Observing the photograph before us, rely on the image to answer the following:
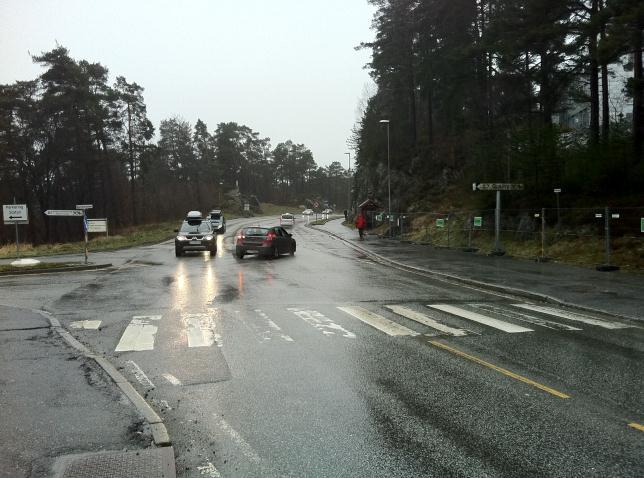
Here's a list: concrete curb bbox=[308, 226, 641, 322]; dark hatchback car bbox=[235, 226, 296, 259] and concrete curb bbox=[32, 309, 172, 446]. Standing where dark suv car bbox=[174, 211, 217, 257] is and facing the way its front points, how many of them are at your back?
0

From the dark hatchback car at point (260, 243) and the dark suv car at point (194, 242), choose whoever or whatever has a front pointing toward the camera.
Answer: the dark suv car at point (194, 242)

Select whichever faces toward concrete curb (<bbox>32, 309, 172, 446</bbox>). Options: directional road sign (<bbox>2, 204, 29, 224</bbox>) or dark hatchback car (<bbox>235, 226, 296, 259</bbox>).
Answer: the directional road sign

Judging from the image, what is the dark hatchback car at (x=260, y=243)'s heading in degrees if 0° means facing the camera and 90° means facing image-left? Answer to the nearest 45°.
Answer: approximately 225°

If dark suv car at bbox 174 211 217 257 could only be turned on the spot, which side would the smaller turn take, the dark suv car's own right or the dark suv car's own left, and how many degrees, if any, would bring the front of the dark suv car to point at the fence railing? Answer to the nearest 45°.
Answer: approximately 45° to the dark suv car's own left

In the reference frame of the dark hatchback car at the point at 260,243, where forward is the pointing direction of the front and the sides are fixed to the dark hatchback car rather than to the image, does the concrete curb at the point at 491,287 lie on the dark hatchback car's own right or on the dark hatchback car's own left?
on the dark hatchback car's own right

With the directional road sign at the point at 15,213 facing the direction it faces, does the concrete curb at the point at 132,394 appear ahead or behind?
ahead

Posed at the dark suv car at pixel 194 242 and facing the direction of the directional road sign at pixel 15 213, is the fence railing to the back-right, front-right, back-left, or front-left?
back-left

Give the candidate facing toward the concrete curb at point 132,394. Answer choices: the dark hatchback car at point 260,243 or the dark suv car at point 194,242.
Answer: the dark suv car at point 194,242

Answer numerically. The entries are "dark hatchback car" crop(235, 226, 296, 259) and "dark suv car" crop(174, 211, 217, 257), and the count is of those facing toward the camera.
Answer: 1

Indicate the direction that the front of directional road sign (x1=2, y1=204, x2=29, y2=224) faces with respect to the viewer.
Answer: facing the viewer

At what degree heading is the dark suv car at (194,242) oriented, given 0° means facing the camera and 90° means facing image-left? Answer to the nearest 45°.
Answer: approximately 0°

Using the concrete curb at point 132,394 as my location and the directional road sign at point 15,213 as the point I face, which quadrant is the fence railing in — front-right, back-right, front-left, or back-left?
front-right

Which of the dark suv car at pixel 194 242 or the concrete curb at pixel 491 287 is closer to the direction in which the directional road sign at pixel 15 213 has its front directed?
the concrete curb

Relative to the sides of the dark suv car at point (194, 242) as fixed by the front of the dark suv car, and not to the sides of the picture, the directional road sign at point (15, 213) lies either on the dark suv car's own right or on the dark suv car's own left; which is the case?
on the dark suv car's own right

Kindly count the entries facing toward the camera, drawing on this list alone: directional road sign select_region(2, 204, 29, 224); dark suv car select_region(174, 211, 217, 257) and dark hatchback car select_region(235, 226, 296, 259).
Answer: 2

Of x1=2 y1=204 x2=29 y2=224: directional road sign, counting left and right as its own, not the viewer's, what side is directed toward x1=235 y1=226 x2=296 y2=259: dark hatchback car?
left

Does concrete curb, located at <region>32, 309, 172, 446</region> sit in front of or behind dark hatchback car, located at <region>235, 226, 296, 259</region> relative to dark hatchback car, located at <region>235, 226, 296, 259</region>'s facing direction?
behind

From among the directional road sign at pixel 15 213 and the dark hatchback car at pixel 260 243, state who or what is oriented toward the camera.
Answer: the directional road sign

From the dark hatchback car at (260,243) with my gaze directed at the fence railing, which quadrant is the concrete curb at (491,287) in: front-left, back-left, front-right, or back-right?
front-right
